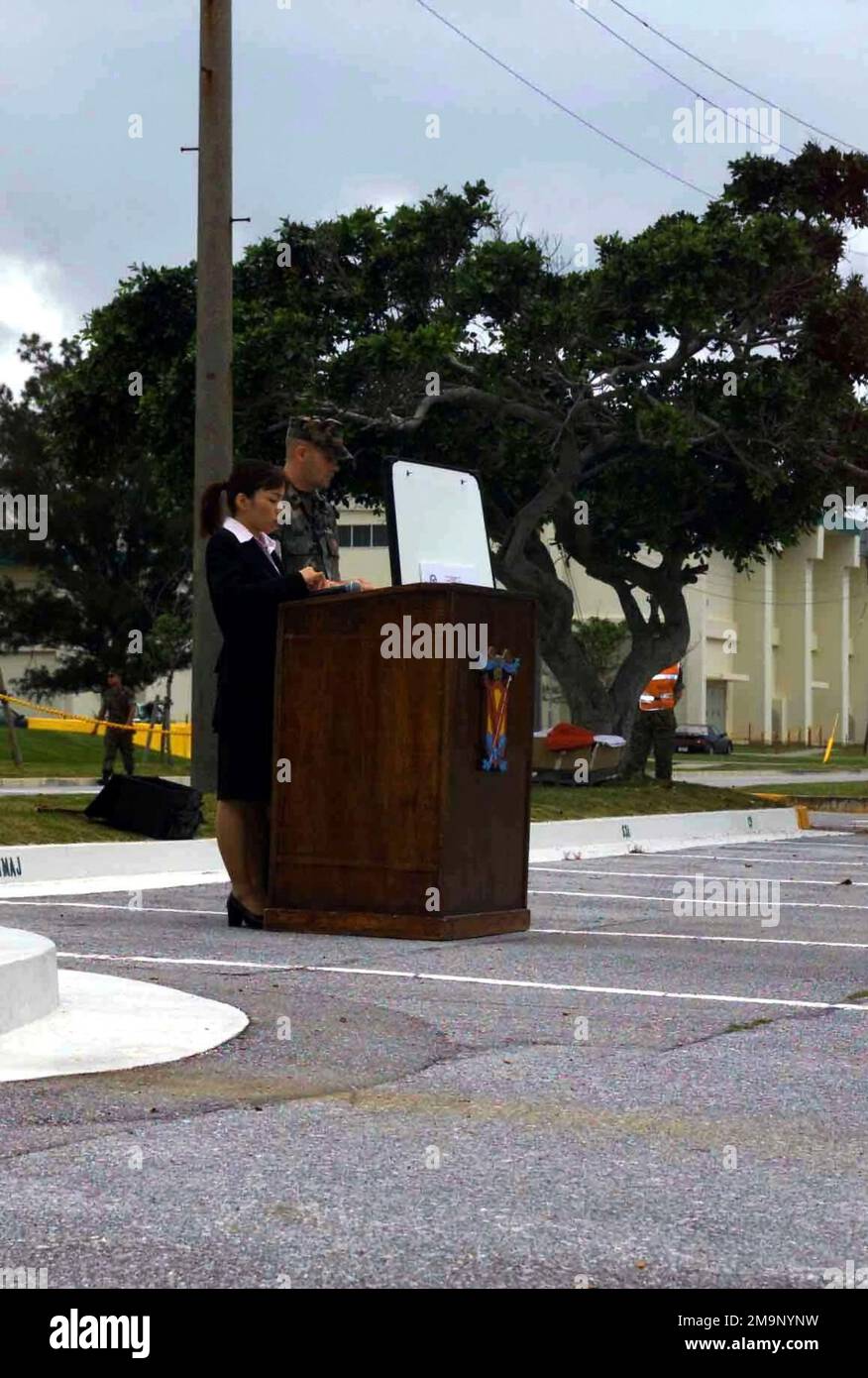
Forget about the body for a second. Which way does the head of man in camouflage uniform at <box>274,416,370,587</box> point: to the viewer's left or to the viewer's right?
to the viewer's right

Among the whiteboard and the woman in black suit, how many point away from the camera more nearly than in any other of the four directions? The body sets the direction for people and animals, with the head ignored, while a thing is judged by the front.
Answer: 0

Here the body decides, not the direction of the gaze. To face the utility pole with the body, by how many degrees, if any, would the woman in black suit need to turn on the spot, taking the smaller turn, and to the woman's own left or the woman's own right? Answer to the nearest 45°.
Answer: approximately 90° to the woman's own left

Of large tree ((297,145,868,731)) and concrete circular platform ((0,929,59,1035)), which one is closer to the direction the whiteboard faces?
the concrete circular platform

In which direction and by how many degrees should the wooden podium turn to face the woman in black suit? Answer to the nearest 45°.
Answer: approximately 135° to its right

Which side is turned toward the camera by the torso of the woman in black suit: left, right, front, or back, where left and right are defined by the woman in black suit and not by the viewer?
right
